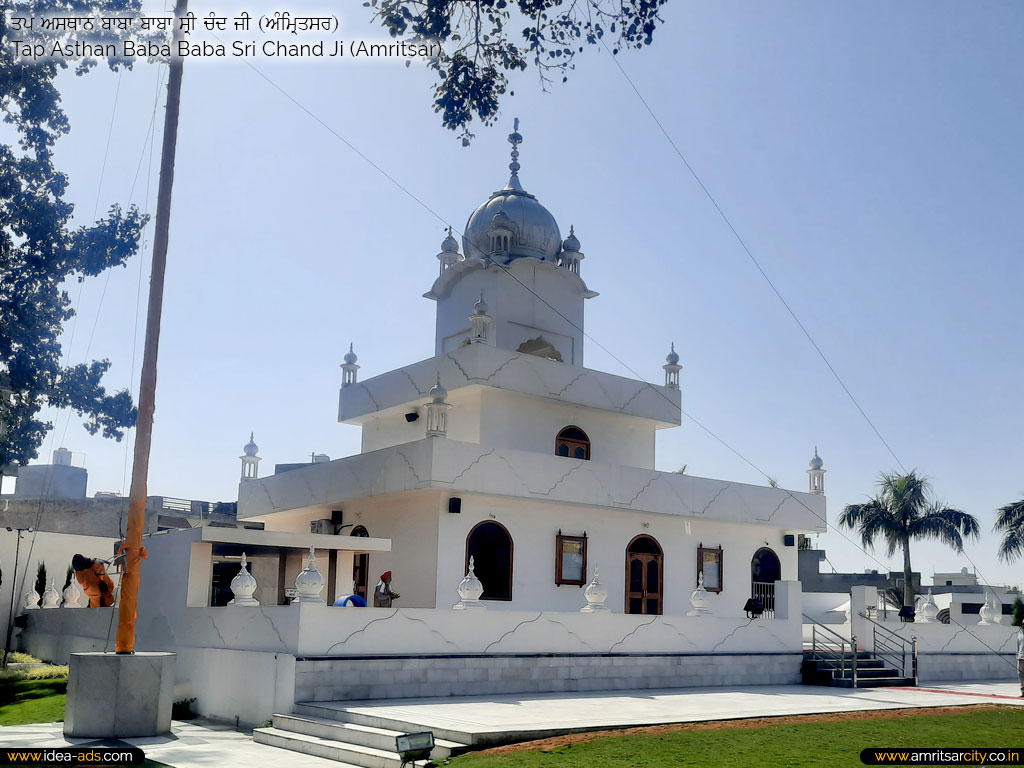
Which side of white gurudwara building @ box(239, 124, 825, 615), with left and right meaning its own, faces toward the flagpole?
right

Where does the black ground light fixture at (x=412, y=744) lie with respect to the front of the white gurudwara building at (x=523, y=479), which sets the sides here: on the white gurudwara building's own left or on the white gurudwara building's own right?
on the white gurudwara building's own right

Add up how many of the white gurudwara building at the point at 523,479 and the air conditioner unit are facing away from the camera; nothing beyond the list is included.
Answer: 0

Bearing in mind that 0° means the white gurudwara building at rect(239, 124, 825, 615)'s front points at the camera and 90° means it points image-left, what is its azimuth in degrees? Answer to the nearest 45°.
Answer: approximately 315°

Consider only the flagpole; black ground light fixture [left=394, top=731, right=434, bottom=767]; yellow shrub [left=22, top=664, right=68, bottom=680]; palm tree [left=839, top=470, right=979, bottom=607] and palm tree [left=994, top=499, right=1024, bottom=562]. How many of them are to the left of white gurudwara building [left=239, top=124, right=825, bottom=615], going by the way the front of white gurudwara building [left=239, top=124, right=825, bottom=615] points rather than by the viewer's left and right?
2
